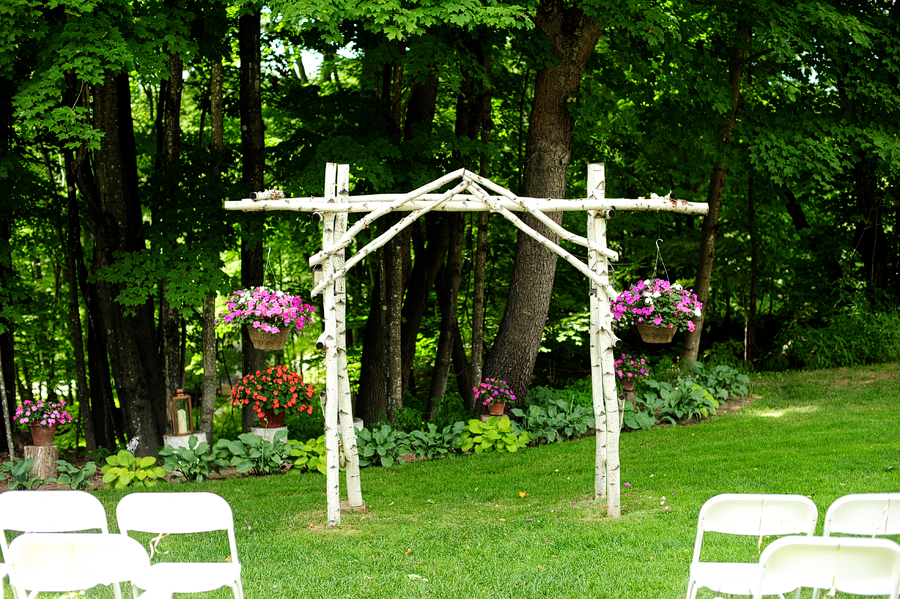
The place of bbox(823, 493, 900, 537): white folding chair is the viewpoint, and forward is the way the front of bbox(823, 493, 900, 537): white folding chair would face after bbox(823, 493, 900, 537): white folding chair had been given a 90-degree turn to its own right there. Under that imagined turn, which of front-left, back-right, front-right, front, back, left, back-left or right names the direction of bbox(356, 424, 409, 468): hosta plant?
back-left

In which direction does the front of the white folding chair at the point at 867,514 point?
away from the camera

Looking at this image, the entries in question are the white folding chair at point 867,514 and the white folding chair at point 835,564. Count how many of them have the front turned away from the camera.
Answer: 2

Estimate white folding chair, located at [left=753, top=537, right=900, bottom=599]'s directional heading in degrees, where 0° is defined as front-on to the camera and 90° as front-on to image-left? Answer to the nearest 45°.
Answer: approximately 180°

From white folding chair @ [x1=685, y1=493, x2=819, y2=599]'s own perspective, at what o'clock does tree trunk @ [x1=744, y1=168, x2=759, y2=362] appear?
The tree trunk is roughly at 12 o'clock from the white folding chair.

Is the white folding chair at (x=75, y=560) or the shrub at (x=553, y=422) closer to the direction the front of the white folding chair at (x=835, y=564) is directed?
the shrub

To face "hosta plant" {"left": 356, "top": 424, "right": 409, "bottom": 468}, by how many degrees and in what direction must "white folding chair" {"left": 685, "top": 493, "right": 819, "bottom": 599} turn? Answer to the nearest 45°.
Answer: approximately 45° to its left

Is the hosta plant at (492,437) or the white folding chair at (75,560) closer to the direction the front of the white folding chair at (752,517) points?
the hosta plant

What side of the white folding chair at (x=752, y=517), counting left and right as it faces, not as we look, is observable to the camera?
back

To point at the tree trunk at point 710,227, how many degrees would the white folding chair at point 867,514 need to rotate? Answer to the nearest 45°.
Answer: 0° — it already faces it
